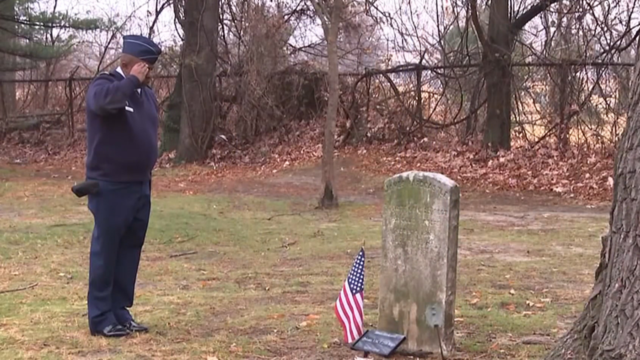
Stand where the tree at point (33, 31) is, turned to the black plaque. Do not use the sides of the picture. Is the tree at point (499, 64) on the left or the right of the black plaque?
left

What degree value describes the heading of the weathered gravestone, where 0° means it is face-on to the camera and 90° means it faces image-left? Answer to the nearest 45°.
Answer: approximately 45°

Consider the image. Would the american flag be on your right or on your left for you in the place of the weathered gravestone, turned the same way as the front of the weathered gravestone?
on your right

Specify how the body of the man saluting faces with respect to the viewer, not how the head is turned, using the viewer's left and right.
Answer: facing the viewer and to the right of the viewer

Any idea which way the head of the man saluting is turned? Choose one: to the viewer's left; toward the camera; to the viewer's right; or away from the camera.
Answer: to the viewer's right

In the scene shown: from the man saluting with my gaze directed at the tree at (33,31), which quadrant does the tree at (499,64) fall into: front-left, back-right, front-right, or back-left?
front-right

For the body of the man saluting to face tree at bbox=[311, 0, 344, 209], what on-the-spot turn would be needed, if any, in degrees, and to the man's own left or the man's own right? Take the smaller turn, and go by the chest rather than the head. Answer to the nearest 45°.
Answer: approximately 90° to the man's own left

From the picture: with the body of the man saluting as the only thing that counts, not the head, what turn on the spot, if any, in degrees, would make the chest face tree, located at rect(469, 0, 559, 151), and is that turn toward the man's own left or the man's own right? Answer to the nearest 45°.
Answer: approximately 90° to the man's own left

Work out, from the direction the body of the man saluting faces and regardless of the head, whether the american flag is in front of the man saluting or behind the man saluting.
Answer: in front

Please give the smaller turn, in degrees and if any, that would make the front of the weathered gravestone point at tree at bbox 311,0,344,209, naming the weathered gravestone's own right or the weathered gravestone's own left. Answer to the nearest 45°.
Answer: approximately 135° to the weathered gravestone's own right

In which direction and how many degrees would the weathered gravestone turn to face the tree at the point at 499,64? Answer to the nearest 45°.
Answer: approximately 135° to its right

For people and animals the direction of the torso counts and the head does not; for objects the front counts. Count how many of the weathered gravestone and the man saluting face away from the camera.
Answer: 0
